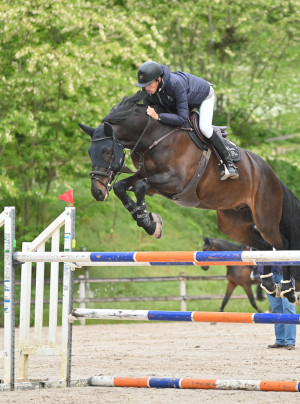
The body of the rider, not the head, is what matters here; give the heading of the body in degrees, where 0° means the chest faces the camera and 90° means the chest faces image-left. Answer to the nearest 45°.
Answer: approximately 45°

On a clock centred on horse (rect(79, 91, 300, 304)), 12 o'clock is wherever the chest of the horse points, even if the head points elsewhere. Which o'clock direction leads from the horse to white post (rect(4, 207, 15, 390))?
The white post is roughly at 1 o'clock from the horse.

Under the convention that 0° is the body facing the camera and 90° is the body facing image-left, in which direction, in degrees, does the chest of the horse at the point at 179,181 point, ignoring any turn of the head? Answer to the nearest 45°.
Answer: approximately 45°
